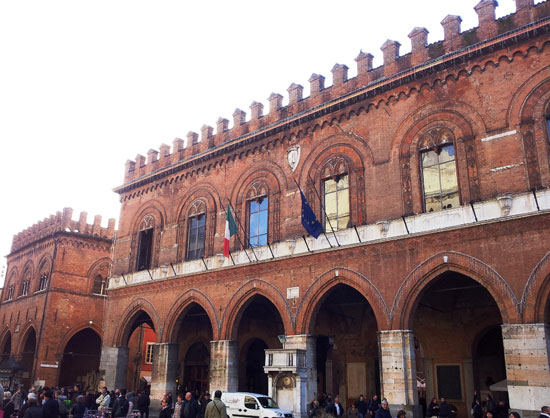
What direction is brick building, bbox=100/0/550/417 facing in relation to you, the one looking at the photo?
facing the viewer and to the left of the viewer

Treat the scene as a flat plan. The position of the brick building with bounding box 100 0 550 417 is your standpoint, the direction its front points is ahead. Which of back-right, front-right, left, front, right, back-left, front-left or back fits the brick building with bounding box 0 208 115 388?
right

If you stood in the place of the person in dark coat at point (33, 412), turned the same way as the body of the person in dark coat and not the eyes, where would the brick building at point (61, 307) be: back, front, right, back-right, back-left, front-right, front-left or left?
front

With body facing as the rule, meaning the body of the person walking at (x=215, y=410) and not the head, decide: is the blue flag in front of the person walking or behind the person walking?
in front

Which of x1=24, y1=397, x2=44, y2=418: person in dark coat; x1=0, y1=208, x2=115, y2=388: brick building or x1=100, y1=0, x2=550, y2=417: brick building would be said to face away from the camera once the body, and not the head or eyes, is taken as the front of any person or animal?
the person in dark coat

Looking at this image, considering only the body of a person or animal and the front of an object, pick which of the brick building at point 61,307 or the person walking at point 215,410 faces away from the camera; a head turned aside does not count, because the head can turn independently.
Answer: the person walking

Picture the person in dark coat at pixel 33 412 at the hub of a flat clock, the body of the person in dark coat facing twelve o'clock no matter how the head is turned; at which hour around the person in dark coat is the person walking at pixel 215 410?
The person walking is roughly at 3 o'clock from the person in dark coat.

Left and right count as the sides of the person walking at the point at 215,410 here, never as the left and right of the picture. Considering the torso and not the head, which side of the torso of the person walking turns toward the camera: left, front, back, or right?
back

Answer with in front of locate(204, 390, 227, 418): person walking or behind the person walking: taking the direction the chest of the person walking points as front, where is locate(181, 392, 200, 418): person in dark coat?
in front

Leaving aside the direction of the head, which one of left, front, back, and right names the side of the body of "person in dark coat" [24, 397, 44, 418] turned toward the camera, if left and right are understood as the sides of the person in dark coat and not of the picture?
back

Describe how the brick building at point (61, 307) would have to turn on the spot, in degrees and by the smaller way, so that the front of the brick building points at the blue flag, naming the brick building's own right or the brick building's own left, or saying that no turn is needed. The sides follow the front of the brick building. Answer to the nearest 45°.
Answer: approximately 45° to the brick building's own left

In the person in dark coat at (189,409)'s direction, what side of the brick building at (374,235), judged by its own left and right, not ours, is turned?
front

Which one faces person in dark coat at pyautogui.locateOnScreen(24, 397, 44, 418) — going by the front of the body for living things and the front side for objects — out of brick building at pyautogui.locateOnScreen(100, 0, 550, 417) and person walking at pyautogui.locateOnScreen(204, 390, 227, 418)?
the brick building
